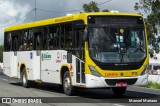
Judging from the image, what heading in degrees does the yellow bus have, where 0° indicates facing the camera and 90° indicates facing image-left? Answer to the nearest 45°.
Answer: approximately 315°
